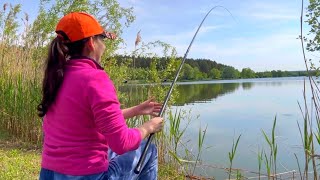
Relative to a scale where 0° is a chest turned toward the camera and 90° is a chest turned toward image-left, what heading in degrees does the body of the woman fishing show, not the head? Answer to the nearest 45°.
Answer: approximately 225°
